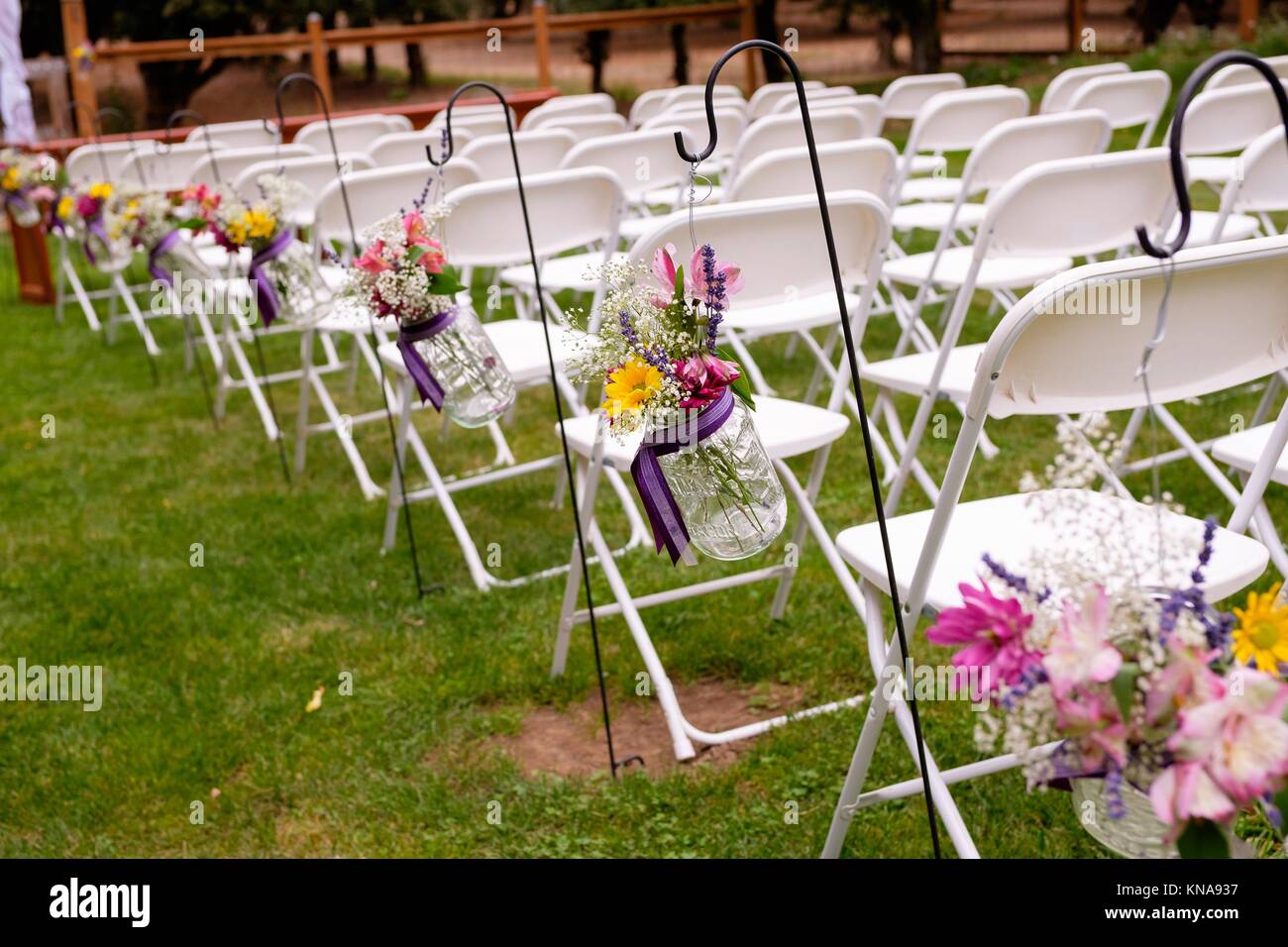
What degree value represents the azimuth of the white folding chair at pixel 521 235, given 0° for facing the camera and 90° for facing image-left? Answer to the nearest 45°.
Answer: approximately 135°

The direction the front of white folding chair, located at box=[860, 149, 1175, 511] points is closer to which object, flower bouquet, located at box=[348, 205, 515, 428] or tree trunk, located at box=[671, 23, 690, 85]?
the tree trunk

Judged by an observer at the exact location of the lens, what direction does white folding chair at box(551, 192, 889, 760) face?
facing away from the viewer and to the left of the viewer

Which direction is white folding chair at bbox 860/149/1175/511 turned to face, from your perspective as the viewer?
facing away from the viewer and to the left of the viewer

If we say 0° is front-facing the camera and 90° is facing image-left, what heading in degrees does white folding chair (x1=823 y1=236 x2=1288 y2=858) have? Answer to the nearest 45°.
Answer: approximately 135°

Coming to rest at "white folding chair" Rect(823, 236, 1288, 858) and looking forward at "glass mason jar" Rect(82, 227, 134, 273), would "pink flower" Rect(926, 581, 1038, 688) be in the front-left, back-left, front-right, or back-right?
back-left

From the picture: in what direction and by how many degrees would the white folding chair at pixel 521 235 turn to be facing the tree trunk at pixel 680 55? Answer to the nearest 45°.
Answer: approximately 45° to its right

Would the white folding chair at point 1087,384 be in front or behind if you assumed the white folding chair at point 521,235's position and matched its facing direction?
behind
